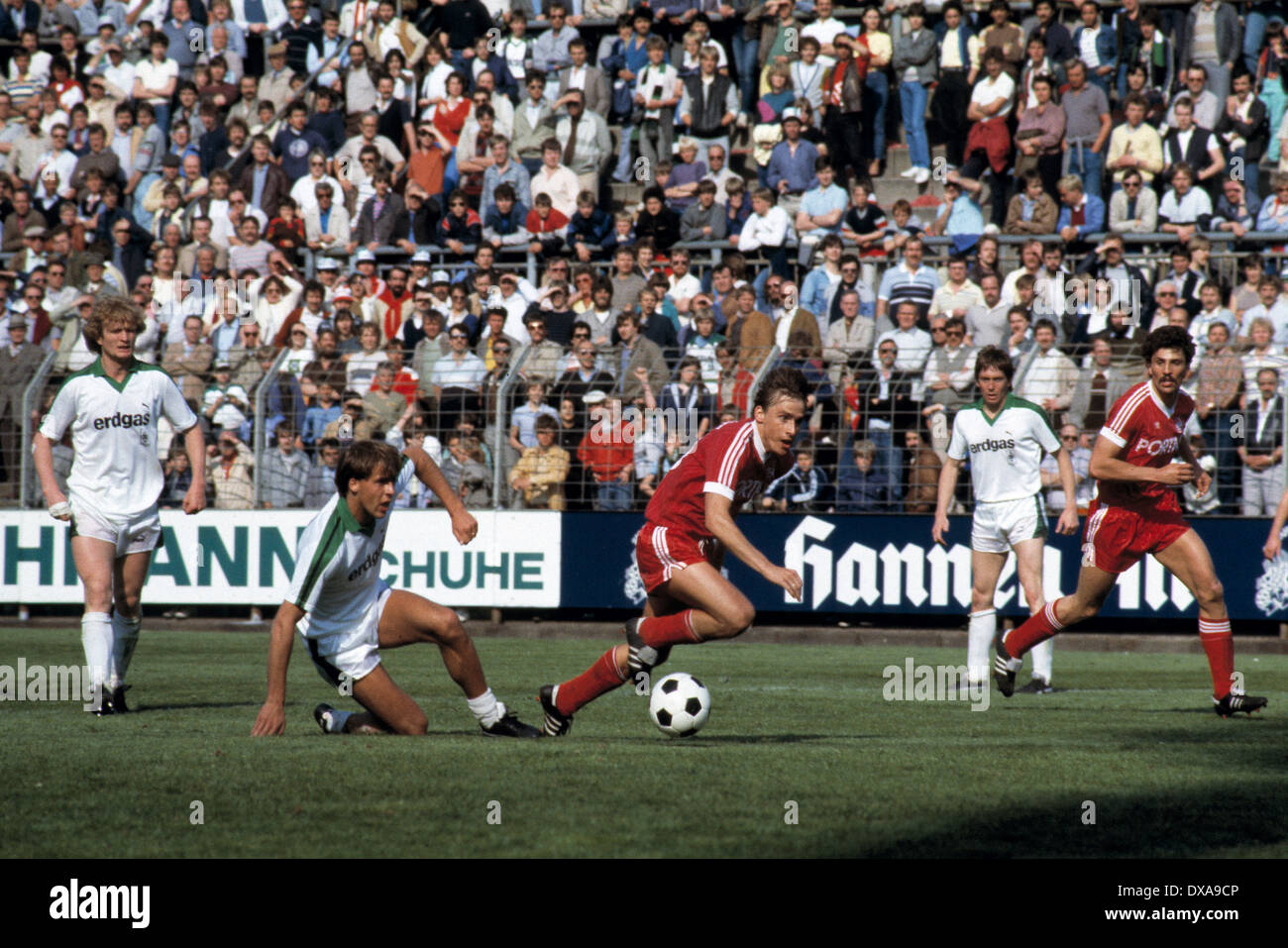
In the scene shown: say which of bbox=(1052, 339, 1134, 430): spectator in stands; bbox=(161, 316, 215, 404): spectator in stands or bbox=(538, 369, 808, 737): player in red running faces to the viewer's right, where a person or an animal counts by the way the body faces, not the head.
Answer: the player in red running

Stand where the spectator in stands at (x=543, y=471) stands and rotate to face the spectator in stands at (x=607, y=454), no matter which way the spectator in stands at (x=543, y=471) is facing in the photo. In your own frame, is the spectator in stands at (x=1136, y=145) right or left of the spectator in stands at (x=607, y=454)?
left

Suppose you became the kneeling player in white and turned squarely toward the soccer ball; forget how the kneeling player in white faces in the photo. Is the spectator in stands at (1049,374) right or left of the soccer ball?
left

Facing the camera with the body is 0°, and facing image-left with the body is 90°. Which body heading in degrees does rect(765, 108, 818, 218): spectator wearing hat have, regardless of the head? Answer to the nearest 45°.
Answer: approximately 0°

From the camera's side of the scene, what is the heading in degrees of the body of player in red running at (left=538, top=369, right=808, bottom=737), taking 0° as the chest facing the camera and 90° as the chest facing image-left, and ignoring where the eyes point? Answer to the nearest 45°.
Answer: approximately 270°

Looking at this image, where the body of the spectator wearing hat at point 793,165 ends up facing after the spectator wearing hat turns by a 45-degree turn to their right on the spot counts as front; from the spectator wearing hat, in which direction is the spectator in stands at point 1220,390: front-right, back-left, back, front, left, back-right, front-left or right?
left

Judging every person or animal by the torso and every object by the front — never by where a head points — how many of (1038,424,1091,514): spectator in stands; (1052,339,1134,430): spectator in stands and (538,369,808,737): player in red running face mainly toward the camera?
2

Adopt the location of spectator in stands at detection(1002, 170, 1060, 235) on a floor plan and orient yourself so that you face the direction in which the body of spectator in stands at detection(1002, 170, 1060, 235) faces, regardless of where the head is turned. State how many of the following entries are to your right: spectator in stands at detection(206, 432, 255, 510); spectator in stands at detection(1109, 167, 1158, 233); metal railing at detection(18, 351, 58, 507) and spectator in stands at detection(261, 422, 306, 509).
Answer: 3

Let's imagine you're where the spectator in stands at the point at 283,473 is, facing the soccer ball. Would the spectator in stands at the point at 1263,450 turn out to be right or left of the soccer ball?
left

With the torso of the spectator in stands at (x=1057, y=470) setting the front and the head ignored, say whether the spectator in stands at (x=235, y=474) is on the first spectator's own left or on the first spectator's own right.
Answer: on the first spectator's own right
